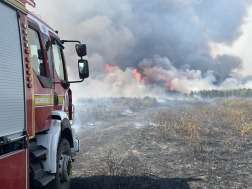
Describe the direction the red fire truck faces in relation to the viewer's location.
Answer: facing away from the viewer and to the right of the viewer
